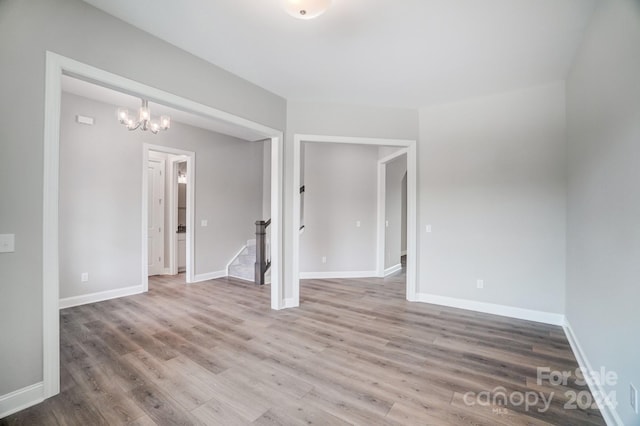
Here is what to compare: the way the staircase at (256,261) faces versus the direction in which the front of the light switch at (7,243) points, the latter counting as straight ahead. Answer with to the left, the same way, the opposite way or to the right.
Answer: to the right

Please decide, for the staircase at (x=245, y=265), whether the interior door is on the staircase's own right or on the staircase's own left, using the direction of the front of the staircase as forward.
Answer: on the staircase's own right

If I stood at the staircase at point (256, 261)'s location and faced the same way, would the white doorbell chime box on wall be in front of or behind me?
in front

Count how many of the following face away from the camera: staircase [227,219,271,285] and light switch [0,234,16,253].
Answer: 0

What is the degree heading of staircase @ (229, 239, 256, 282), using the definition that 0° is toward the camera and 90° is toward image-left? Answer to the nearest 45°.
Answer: approximately 45°
